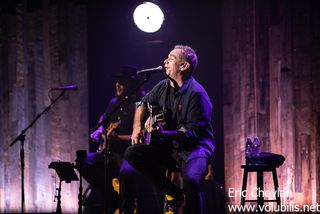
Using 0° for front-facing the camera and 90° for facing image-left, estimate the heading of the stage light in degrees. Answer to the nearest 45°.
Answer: approximately 0°

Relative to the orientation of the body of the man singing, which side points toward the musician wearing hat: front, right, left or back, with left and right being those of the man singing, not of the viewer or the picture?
right

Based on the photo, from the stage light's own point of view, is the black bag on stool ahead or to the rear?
ahead

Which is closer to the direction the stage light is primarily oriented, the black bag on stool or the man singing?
the man singing

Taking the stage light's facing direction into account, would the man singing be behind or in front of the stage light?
in front

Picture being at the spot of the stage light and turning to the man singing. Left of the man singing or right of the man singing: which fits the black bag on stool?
left

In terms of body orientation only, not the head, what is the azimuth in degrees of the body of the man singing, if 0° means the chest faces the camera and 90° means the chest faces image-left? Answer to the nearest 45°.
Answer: approximately 45°

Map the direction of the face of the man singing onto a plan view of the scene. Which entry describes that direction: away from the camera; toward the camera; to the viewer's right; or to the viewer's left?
to the viewer's left

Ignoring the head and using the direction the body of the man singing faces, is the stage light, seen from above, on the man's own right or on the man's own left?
on the man's own right

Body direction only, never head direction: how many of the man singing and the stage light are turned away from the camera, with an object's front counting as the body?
0
